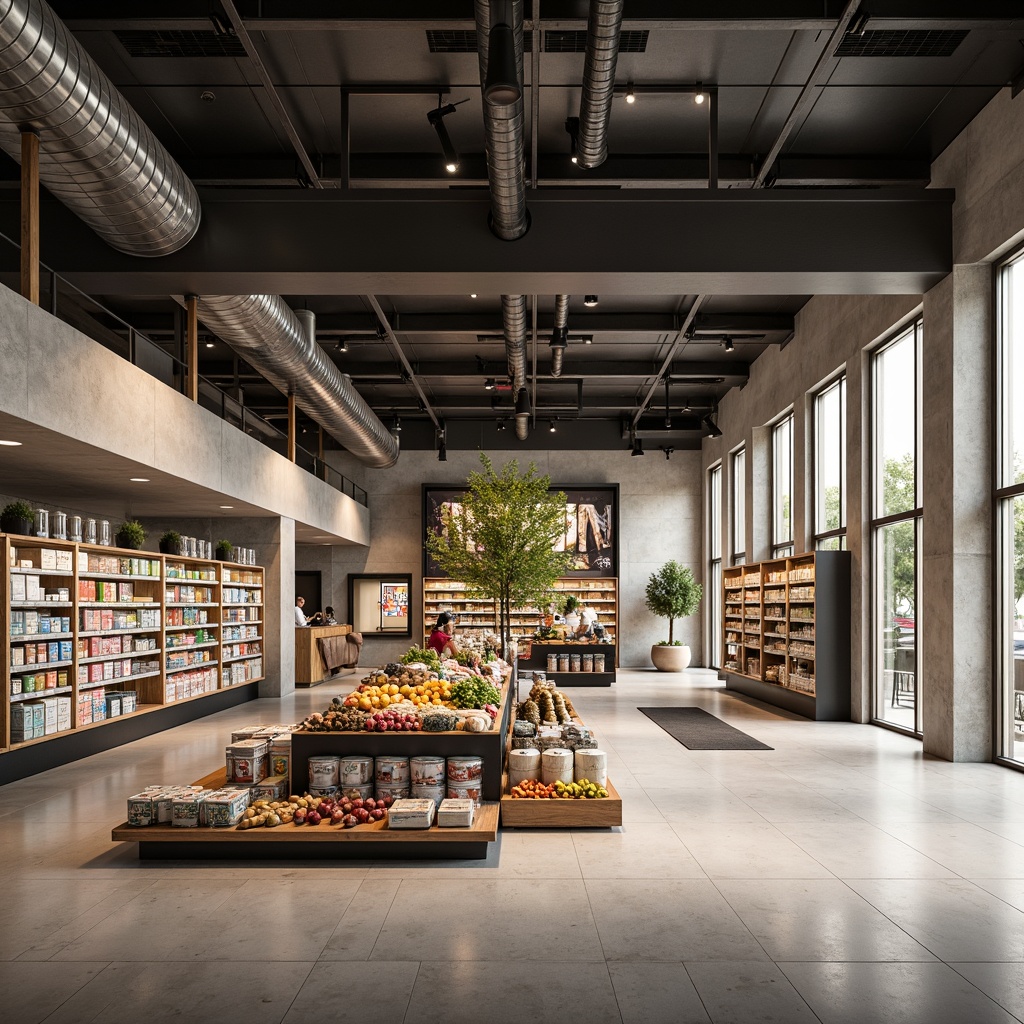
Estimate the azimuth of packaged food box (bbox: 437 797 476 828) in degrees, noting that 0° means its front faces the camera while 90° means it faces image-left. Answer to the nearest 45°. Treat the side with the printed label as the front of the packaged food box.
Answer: approximately 0°

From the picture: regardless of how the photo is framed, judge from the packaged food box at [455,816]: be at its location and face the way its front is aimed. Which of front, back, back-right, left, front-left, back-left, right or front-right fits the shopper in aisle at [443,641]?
back

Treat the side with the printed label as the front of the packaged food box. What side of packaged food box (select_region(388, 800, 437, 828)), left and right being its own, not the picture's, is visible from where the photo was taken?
front

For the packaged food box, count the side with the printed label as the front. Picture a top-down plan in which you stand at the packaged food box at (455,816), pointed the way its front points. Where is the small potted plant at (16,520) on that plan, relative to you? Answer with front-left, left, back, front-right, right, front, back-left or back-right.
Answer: back-right

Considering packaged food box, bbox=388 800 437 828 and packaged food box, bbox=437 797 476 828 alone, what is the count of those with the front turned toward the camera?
2

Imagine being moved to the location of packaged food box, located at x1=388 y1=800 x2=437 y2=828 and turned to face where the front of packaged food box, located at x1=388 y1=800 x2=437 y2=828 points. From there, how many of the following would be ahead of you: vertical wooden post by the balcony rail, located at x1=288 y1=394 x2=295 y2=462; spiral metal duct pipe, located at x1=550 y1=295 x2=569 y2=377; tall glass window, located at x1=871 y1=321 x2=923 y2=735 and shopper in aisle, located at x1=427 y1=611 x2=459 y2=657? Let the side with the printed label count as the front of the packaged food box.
0

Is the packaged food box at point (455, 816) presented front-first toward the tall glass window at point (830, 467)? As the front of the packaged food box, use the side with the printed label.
no

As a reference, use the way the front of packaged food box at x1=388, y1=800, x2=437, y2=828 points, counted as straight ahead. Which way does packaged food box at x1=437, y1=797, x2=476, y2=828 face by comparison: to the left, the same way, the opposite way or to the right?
the same way

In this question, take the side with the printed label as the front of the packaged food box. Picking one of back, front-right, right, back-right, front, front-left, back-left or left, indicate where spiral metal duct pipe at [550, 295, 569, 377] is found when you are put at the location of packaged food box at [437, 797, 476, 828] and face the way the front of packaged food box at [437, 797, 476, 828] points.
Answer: back

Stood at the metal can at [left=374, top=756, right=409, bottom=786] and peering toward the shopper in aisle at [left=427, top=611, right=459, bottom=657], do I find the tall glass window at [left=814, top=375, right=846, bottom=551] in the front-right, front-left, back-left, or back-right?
front-right

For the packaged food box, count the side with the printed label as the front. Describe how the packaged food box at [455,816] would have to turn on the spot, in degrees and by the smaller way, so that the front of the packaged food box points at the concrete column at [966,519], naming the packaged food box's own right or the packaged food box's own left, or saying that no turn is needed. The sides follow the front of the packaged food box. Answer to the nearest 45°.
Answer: approximately 135° to the packaged food box's own left
